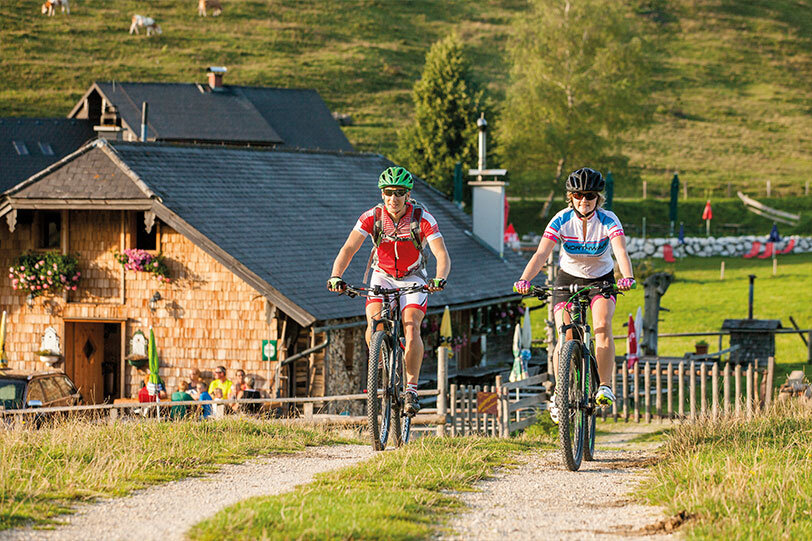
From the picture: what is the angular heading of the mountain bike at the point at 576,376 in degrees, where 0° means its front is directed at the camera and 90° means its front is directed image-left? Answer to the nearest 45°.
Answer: approximately 0°

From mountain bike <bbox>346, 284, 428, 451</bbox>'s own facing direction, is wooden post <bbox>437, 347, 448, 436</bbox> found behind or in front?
behind

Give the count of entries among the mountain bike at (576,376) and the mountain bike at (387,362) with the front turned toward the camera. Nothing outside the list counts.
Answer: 2

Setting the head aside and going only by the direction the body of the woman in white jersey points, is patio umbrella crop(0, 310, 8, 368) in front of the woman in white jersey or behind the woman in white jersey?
behind
